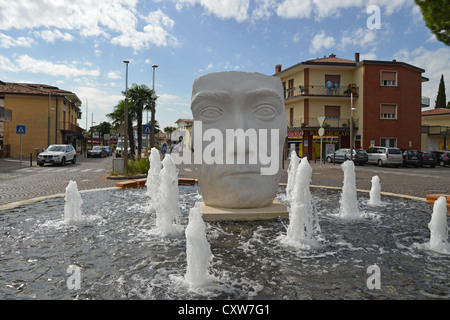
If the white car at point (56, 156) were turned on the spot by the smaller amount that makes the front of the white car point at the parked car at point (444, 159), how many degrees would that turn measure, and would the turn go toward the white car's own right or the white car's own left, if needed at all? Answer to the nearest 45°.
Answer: approximately 135° to the white car's own left

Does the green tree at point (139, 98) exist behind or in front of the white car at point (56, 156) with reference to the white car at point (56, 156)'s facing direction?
behind

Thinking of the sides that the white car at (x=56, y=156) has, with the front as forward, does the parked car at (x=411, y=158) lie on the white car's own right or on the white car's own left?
on the white car's own left

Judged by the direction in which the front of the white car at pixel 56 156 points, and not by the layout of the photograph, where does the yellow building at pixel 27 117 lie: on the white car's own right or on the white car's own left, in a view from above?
on the white car's own right

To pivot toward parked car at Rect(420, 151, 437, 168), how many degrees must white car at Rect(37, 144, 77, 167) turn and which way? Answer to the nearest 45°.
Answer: approximately 135° to its left

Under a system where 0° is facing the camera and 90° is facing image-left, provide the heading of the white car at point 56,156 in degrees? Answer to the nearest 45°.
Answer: approximately 45°

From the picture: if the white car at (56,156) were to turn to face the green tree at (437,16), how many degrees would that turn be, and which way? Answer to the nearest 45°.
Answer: approximately 90° to its left
